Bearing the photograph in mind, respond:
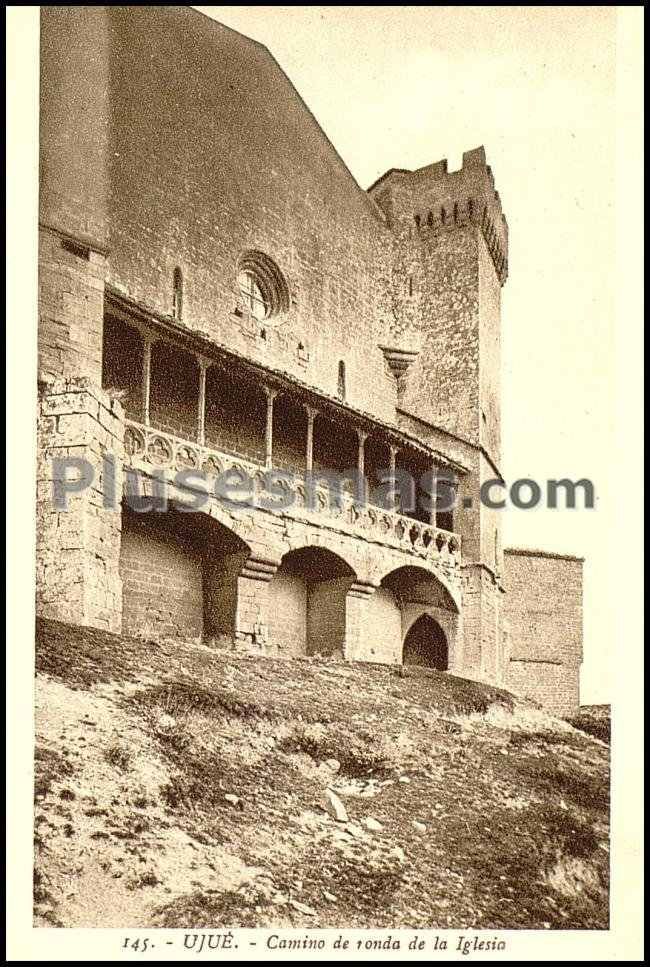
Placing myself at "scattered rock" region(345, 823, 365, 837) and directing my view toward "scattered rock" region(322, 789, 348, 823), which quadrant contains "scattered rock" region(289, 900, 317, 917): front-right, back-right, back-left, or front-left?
back-left

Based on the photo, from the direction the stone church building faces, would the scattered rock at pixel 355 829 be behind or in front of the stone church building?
in front
